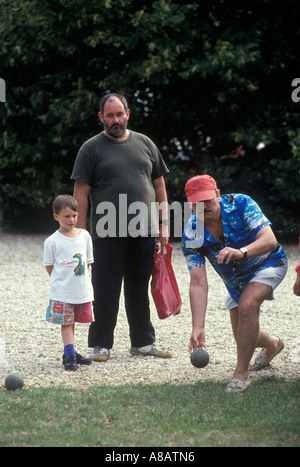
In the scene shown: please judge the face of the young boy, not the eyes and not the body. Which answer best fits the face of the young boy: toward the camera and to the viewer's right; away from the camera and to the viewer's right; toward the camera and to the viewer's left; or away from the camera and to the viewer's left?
toward the camera and to the viewer's right

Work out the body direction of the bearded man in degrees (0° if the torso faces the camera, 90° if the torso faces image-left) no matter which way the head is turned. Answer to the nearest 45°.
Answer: approximately 0°
